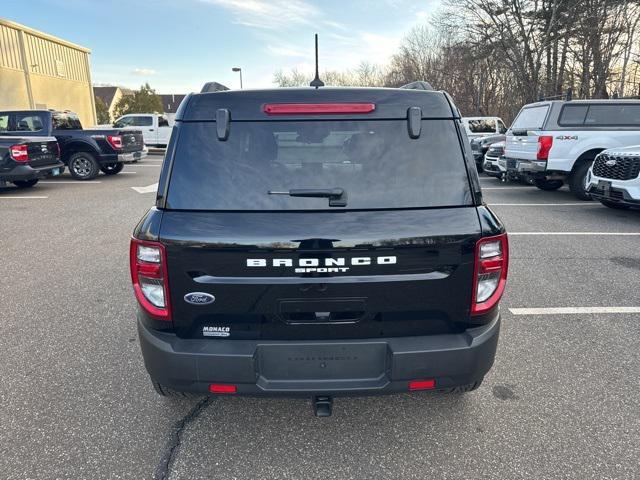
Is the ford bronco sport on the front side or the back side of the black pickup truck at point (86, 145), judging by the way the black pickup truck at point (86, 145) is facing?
on the back side

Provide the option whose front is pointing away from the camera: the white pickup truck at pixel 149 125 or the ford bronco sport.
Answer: the ford bronco sport

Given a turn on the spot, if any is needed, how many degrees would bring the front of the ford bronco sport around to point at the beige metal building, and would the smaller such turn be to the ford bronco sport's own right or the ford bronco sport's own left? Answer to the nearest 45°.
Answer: approximately 45° to the ford bronco sport's own left

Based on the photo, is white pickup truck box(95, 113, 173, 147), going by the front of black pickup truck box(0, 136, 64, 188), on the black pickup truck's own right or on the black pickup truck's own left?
on the black pickup truck's own right

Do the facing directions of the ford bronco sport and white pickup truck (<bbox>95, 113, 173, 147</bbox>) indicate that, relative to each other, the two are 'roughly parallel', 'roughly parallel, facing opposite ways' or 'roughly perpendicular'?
roughly perpendicular

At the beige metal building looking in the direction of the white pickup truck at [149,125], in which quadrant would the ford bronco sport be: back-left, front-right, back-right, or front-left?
front-right

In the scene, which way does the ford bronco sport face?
away from the camera

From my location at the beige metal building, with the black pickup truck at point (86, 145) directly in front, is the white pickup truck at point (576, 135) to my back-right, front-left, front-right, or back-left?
front-left

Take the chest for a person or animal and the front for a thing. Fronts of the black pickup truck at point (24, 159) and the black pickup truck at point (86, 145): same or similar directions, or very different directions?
same or similar directions

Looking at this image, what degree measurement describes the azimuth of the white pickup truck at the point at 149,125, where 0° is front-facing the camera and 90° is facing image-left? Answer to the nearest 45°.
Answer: approximately 90°

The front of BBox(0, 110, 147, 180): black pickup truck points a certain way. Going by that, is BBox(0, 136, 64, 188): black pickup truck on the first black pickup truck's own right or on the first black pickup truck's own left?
on the first black pickup truck's own left

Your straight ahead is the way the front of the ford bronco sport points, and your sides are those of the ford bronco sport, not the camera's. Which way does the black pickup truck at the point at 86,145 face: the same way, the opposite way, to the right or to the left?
to the left

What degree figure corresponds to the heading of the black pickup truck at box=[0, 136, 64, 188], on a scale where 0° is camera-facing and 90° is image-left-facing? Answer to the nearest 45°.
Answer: approximately 135°

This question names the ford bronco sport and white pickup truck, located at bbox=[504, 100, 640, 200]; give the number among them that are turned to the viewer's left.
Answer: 0

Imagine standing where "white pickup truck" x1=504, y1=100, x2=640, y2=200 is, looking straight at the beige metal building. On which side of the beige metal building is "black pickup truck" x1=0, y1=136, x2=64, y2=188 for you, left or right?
left
